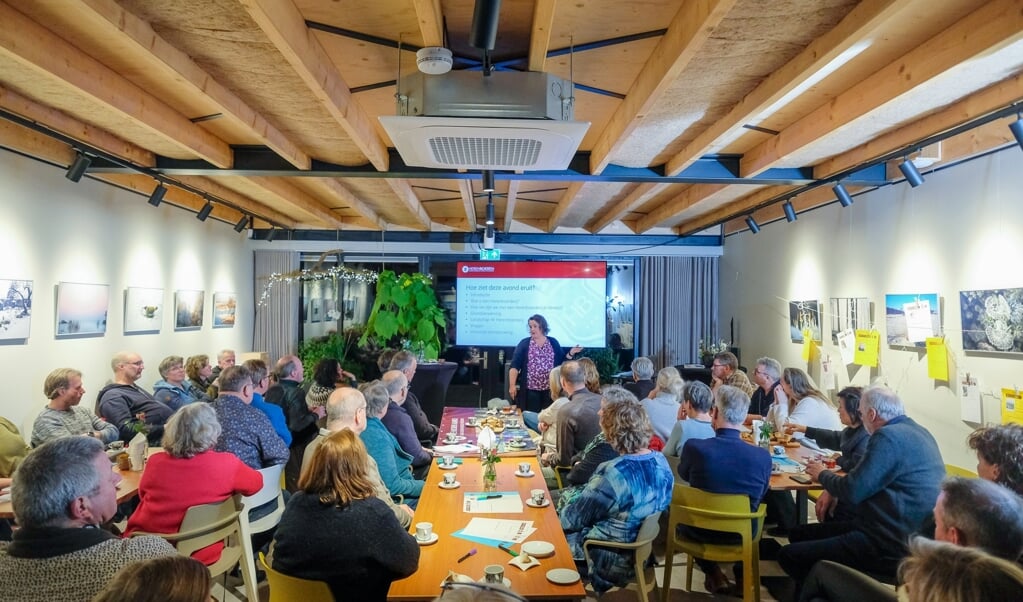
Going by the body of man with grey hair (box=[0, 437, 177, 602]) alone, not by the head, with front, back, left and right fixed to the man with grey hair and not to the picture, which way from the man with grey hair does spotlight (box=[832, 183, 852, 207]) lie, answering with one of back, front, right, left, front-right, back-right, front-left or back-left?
front-right

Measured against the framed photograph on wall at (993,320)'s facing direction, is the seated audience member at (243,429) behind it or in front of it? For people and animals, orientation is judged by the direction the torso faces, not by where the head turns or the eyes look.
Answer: in front

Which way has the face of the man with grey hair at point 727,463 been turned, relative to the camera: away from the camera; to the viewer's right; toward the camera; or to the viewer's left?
away from the camera

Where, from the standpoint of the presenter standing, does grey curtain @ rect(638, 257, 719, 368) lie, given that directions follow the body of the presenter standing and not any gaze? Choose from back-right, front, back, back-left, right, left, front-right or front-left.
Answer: back-left

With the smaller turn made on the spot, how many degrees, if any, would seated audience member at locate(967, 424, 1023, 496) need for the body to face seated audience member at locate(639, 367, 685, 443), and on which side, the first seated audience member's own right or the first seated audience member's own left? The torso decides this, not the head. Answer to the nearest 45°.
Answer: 0° — they already face them

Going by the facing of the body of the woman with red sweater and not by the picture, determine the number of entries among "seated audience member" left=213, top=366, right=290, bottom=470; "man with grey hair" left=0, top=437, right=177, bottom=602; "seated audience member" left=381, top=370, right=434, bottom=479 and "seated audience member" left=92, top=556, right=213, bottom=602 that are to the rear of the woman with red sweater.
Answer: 2

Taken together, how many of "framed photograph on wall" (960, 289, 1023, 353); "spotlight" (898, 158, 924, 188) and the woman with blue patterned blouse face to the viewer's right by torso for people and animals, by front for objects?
1

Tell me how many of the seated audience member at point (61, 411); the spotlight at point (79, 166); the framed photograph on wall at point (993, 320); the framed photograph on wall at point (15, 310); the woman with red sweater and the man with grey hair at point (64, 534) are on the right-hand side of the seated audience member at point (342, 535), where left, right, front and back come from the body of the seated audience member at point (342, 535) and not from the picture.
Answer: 1

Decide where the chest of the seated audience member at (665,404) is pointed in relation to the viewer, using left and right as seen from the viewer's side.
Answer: facing away from the viewer and to the left of the viewer

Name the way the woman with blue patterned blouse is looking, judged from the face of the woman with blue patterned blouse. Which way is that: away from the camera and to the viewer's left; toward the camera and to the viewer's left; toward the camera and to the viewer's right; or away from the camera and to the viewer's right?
away from the camera and to the viewer's left

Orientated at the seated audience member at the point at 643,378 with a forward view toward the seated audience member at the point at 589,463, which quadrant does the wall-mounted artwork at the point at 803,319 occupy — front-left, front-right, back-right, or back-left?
back-left

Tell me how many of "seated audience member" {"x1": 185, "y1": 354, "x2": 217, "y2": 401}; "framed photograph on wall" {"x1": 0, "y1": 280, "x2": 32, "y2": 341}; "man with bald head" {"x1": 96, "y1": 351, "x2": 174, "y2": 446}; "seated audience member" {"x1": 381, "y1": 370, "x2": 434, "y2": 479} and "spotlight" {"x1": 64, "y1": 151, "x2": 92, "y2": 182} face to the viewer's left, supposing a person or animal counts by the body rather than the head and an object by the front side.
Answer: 1

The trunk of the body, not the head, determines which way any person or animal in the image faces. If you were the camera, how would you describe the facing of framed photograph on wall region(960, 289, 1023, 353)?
facing the viewer and to the left of the viewer

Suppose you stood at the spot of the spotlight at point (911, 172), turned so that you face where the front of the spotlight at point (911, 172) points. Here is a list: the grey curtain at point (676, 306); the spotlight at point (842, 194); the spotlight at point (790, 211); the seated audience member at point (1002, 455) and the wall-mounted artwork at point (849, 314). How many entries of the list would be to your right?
1

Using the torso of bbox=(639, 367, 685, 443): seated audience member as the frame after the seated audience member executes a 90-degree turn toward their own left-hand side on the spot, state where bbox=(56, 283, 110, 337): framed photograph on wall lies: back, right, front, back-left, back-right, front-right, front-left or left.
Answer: front-right

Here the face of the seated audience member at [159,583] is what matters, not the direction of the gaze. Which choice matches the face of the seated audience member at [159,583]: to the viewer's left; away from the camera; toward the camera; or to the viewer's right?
away from the camera

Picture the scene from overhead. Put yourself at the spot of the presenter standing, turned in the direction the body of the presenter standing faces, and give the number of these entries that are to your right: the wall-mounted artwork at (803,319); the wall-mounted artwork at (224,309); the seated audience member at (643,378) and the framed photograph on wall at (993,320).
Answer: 1

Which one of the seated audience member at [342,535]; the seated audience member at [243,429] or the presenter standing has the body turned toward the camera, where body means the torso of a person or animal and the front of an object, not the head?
the presenter standing

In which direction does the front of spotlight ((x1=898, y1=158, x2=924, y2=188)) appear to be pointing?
to the viewer's right

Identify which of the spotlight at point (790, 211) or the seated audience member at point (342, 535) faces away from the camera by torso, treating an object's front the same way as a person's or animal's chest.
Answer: the seated audience member

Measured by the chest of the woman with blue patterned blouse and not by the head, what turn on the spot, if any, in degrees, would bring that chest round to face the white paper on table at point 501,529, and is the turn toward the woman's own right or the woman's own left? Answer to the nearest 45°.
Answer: approximately 90° to the woman's own left

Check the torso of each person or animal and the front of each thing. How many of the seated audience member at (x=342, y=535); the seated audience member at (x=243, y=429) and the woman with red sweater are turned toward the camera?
0

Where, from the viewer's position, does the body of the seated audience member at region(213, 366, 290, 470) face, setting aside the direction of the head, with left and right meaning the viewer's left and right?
facing away from the viewer and to the right of the viewer

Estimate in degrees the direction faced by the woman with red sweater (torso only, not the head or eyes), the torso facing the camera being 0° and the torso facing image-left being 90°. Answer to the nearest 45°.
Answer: approximately 180°
